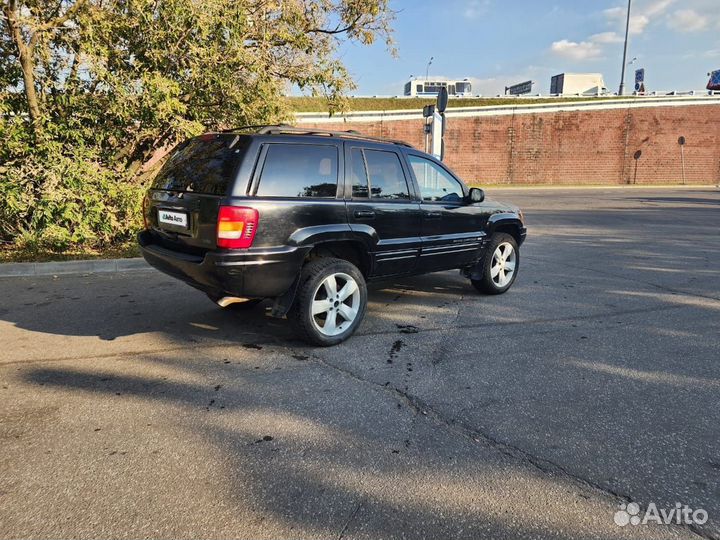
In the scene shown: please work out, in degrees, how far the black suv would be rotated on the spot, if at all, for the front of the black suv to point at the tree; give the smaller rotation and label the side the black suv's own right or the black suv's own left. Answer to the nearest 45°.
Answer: approximately 90° to the black suv's own left

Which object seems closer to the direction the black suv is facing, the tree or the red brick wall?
the red brick wall

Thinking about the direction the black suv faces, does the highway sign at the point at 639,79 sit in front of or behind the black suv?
in front

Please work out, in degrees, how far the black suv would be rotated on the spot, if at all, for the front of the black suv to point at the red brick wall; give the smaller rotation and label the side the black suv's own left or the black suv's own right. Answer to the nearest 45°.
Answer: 0° — it already faces it

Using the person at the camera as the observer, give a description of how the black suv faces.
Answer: facing away from the viewer and to the right of the viewer

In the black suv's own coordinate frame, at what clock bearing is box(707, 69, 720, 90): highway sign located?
The highway sign is roughly at 12 o'clock from the black suv.

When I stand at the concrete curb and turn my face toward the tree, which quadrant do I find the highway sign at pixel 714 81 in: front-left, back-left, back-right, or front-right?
front-right
